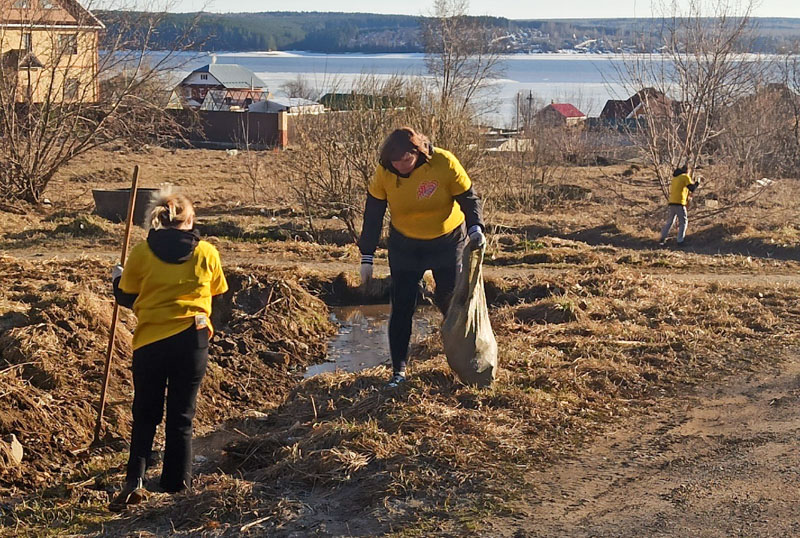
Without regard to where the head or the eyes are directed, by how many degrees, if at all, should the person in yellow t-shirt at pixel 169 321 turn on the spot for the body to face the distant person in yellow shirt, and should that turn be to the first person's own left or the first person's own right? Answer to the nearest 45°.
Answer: approximately 45° to the first person's own right

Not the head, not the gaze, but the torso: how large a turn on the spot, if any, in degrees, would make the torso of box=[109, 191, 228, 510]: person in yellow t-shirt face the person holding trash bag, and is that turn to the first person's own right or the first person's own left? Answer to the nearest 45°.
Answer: approximately 45° to the first person's own right

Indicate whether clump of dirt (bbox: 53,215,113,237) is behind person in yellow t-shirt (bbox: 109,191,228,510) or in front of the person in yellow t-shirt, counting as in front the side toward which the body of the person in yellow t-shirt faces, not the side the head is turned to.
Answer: in front

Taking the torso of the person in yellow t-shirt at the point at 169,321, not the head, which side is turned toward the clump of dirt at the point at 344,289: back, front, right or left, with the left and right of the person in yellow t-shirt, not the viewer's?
front

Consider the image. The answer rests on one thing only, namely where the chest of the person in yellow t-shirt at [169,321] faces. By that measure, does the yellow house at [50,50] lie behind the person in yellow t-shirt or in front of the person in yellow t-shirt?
in front

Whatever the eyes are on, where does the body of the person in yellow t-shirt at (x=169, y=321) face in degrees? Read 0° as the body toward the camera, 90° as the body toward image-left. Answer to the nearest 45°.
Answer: approximately 180°

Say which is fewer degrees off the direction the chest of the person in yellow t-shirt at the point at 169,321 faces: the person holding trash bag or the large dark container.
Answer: the large dark container

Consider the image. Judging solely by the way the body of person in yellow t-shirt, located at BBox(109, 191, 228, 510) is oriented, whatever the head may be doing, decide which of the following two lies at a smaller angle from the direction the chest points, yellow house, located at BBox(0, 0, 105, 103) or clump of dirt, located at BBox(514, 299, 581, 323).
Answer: the yellow house

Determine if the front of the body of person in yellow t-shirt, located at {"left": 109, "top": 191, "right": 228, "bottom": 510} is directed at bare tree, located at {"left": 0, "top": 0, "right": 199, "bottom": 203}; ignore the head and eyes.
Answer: yes

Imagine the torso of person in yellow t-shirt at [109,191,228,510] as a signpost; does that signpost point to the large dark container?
yes

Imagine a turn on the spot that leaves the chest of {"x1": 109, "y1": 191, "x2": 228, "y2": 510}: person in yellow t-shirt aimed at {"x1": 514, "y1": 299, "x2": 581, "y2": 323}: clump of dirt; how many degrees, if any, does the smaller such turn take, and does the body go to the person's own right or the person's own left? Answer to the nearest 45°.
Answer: approximately 45° to the person's own right
